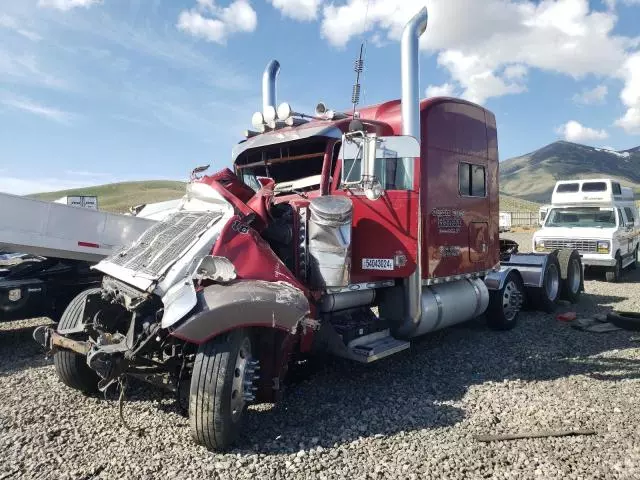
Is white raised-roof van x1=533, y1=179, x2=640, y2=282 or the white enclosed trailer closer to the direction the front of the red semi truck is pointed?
the white enclosed trailer

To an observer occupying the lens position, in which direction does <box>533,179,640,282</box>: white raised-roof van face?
facing the viewer and to the left of the viewer

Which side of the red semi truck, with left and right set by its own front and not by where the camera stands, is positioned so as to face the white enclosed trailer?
right

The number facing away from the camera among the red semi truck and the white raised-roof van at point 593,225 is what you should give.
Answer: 0

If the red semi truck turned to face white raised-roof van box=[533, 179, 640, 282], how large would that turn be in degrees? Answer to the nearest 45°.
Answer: approximately 180°
